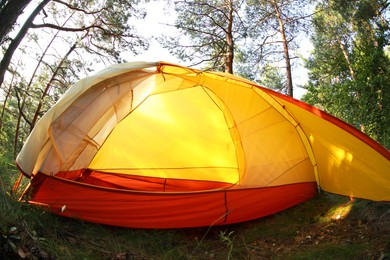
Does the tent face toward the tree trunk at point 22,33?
no

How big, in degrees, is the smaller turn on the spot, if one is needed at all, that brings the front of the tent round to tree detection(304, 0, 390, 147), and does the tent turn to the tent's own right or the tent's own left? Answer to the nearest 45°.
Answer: approximately 135° to the tent's own left

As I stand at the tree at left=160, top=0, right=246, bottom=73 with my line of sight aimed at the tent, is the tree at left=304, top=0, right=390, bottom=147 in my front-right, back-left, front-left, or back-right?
front-left

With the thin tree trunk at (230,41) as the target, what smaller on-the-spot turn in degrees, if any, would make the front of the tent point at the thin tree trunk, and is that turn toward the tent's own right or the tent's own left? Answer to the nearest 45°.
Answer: approximately 180°

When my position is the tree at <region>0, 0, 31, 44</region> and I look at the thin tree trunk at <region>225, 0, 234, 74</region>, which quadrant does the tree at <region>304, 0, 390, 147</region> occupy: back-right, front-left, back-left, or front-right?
front-right

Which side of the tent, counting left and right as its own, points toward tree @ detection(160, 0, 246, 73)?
back

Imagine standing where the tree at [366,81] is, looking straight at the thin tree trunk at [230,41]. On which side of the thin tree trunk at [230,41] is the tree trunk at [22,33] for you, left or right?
left

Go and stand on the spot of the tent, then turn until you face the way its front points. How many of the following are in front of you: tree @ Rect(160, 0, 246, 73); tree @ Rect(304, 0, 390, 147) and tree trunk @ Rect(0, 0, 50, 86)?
0

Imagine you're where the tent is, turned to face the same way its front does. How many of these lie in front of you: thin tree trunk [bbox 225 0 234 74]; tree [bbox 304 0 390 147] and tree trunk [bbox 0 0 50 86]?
0

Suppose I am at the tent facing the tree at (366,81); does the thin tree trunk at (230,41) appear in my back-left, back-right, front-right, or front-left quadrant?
front-left

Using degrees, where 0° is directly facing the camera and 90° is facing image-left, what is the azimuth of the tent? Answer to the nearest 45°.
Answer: approximately 0°

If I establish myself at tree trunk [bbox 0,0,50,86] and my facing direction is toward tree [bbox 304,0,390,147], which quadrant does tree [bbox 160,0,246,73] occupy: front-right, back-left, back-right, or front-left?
front-left
